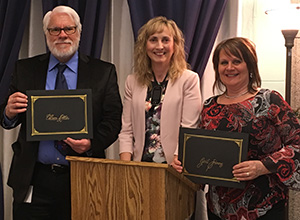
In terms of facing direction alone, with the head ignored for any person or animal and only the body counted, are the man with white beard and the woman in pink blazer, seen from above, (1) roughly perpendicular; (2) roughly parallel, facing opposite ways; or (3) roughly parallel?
roughly parallel

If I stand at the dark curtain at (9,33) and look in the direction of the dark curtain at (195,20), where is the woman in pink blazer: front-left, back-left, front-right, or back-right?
front-right

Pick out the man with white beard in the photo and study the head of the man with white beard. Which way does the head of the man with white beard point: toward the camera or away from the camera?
toward the camera

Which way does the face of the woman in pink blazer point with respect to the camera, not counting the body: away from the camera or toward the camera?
toward the camera

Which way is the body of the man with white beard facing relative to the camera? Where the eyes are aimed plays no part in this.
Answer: toward the camera

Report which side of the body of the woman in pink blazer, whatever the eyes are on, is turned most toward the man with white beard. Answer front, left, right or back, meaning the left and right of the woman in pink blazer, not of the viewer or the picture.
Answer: right

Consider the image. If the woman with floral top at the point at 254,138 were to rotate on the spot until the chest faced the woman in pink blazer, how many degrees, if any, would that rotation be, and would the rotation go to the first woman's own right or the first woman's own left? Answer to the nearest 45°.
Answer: approximately 90° to the first woman's own right

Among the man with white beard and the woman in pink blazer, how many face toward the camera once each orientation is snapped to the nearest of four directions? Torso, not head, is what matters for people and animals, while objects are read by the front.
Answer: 2

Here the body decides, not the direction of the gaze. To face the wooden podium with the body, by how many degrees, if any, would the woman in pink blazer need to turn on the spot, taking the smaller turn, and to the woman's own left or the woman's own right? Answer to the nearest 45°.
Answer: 0° — they already face it

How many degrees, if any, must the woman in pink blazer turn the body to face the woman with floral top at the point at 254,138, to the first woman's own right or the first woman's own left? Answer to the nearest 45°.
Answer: approximately 45° to the first woman's own left

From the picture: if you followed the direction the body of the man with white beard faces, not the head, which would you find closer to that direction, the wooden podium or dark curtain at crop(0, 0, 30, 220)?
the wooden podium

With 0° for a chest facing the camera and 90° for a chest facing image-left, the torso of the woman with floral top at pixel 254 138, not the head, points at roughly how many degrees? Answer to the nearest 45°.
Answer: approximately 45°

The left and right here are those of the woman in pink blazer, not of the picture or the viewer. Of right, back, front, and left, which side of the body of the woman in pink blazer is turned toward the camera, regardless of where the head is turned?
front
